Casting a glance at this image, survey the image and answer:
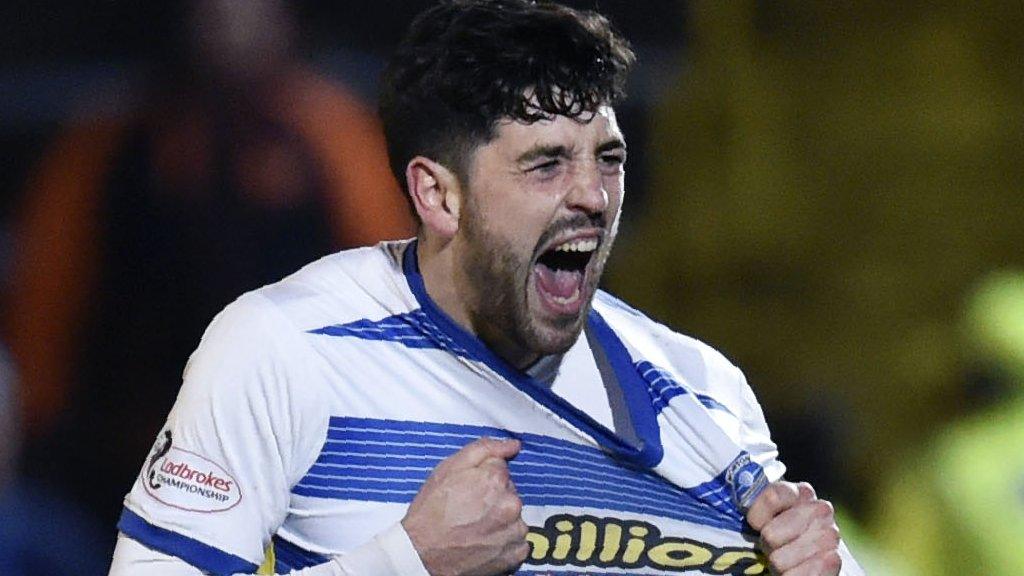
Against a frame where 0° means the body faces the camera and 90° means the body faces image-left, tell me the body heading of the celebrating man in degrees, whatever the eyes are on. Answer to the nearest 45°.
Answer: approximately 315°

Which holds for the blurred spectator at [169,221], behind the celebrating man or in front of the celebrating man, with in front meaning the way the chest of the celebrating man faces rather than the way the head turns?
behind

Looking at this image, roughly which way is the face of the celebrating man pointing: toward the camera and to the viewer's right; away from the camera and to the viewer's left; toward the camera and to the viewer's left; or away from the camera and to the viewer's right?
toward the camera and to the viewer's right

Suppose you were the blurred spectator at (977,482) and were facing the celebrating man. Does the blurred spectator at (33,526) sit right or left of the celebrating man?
right

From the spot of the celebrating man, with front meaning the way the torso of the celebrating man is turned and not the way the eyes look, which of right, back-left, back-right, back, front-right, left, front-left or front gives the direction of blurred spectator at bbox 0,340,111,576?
back
